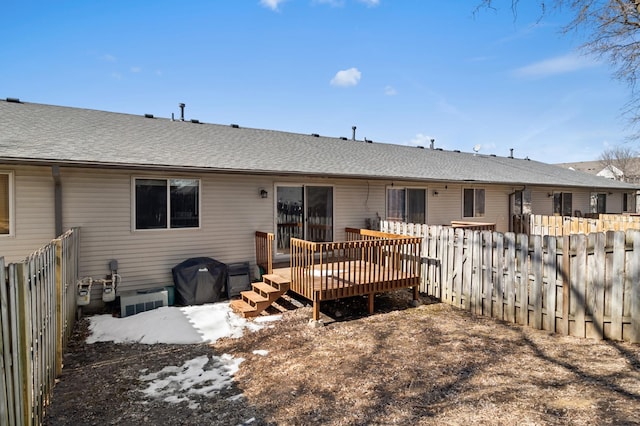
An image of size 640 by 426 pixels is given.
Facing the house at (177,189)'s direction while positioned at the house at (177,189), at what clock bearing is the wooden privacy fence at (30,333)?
The wooden privacy fence is roughly at 7 o'clock from the house.

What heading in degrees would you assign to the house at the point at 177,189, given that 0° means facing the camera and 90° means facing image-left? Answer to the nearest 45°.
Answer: approximately 135°

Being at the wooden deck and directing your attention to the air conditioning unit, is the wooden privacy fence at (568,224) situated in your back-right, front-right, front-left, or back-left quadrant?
back-right

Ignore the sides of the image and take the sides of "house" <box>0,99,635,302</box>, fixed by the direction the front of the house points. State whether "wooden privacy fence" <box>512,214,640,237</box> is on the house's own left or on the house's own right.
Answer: on the house's own right
